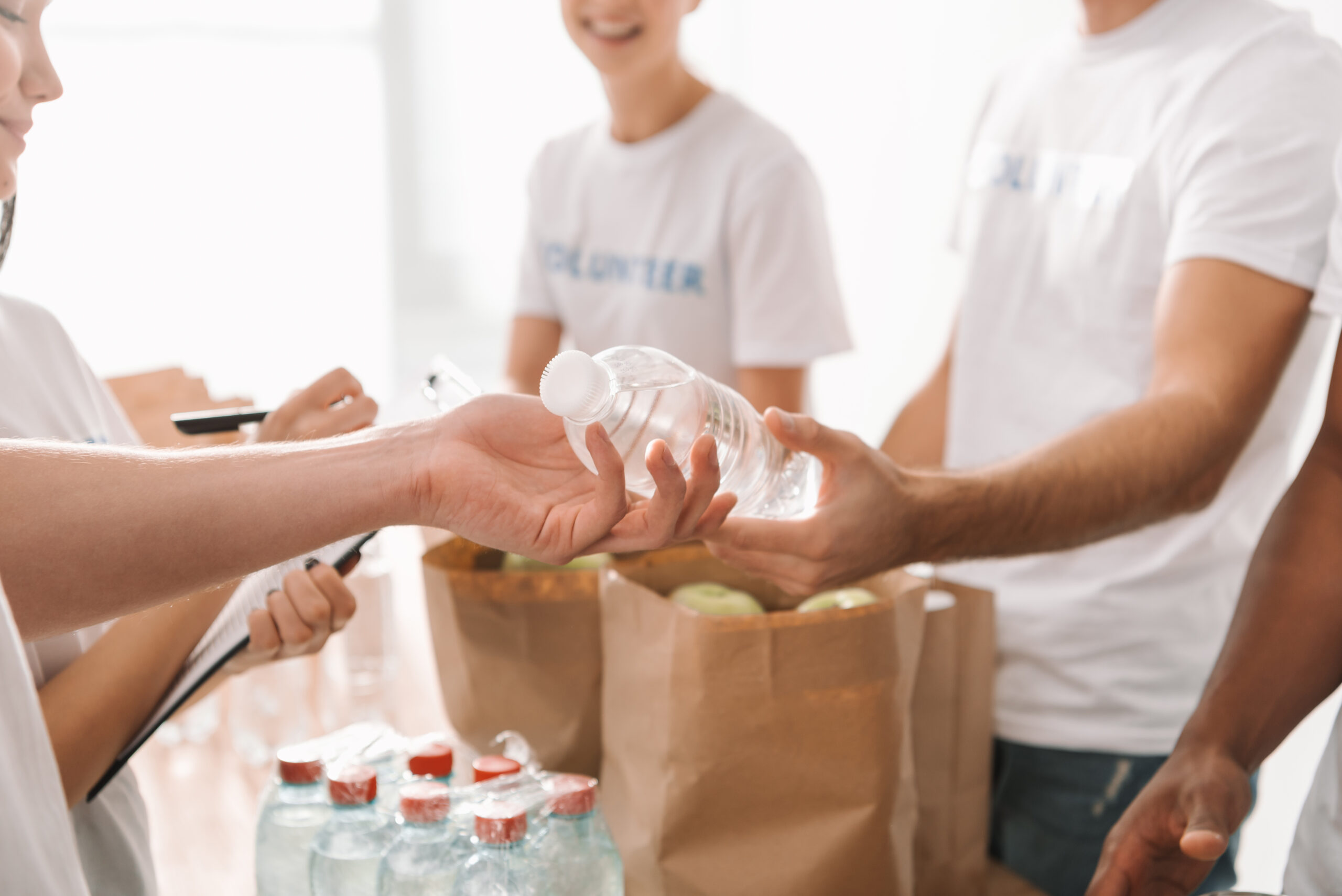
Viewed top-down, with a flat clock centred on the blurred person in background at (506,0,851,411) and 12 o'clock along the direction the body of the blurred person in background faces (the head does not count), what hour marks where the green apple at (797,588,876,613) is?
The green apple is roughly at 10 o'clock from the blurred person in background.

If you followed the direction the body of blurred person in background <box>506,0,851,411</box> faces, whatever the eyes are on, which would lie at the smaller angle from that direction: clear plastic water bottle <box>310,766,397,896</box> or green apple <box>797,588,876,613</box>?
the clear plastic water bottle

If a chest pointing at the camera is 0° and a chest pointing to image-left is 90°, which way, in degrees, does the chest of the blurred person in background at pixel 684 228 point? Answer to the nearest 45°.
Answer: approximately 45°

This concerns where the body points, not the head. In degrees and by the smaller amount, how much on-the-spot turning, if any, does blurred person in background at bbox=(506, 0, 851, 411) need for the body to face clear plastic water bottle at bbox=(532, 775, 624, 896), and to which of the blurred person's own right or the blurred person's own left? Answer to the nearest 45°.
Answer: approximately 45° to the blurred person's own left

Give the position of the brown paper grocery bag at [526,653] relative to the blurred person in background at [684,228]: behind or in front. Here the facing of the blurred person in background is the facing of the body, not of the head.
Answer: in front

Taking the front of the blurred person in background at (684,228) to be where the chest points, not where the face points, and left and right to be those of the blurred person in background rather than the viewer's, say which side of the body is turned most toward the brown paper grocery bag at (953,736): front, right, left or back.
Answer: left

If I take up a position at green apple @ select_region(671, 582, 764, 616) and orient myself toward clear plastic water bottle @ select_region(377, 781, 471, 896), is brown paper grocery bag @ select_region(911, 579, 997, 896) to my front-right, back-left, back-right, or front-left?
back-left

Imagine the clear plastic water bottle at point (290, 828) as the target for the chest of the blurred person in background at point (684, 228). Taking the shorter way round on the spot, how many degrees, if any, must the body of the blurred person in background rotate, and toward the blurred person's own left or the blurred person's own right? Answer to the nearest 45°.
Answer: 0° — they already face it

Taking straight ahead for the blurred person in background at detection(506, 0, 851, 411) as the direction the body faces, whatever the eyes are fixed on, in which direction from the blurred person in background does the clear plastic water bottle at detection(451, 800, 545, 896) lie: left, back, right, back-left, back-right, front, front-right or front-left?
front-left
